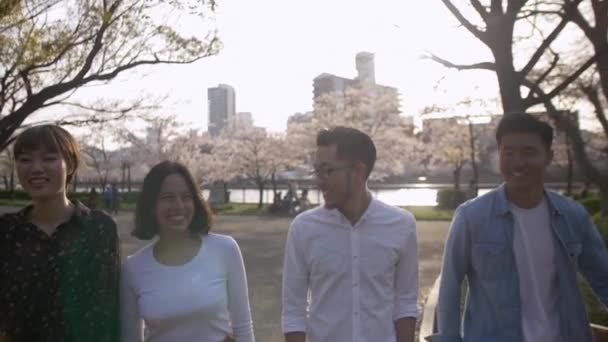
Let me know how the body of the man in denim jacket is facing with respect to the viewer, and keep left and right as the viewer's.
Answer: facing the viewer

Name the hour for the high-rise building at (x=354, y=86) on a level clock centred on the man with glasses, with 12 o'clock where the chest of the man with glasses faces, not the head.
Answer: The high-rise building is roughly at 6 o'clock from the man with glasses.

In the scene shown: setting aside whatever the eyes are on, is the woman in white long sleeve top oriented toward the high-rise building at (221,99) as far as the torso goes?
no

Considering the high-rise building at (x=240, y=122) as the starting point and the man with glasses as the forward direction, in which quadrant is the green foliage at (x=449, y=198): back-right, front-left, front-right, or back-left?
front-left

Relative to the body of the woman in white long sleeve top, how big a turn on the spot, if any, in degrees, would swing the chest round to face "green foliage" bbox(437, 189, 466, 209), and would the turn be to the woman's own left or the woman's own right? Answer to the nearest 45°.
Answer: approximately 135° to the woman's own left

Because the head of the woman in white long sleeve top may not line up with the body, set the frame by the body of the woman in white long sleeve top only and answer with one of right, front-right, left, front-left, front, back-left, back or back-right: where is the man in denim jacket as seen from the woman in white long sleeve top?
left

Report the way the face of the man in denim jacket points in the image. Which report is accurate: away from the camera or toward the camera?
toward the camera

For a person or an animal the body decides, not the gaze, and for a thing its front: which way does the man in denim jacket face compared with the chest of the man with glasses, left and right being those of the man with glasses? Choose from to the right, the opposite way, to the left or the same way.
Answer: the same way

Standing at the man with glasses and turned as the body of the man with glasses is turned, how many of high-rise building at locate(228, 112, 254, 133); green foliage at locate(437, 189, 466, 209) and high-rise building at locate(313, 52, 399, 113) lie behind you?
3

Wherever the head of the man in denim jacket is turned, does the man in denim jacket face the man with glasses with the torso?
no

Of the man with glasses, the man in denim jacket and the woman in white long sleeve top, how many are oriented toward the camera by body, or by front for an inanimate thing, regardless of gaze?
3

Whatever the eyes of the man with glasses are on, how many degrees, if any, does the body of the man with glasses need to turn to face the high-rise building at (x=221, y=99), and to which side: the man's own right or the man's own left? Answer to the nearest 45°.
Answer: approximately 180°

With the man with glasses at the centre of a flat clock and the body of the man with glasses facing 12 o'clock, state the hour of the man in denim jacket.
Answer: The man in denim jacket is roughly at 9 o'clock from the man with glasses.

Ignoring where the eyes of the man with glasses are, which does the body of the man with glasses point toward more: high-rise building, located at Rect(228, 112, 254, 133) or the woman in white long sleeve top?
the woman in white long sleeve top

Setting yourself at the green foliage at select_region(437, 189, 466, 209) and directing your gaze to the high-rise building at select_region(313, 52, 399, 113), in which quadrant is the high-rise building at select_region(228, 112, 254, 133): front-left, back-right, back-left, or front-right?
front-left

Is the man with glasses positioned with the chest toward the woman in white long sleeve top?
no

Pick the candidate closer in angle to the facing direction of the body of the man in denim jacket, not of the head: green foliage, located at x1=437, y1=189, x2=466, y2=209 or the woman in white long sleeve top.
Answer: the woman in white long sleeve top

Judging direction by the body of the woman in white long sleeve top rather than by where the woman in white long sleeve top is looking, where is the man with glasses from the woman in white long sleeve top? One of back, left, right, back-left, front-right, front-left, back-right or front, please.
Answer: left

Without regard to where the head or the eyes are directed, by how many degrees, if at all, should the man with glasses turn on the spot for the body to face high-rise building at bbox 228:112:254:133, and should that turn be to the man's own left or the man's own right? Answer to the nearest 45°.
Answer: approximately 180°

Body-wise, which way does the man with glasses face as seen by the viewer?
toward the camera
